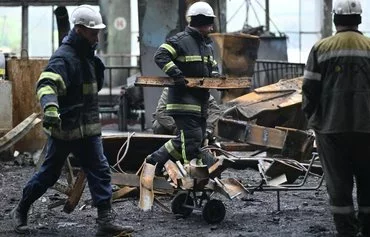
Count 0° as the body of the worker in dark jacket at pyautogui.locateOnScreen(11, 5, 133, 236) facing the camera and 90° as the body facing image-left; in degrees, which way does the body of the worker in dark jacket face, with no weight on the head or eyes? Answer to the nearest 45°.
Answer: approximately 270°

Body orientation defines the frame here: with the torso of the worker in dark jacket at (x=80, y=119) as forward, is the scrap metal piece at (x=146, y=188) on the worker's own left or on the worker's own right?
on the worker's own left

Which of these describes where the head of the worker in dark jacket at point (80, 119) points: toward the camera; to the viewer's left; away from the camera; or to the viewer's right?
to the viewer's right

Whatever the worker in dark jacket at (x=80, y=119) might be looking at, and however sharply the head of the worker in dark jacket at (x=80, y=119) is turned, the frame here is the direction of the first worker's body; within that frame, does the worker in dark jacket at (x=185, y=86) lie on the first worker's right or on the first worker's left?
on the first worker's left

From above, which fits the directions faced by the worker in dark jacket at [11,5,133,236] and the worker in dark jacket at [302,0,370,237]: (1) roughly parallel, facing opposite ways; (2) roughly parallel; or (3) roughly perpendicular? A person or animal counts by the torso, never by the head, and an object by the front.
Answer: roughly perpendicular

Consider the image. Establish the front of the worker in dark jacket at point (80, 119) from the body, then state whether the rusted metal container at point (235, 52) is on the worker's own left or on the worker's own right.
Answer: on the worker's own left

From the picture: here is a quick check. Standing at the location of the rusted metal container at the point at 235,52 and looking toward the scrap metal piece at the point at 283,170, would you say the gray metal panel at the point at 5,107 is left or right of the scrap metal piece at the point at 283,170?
right
